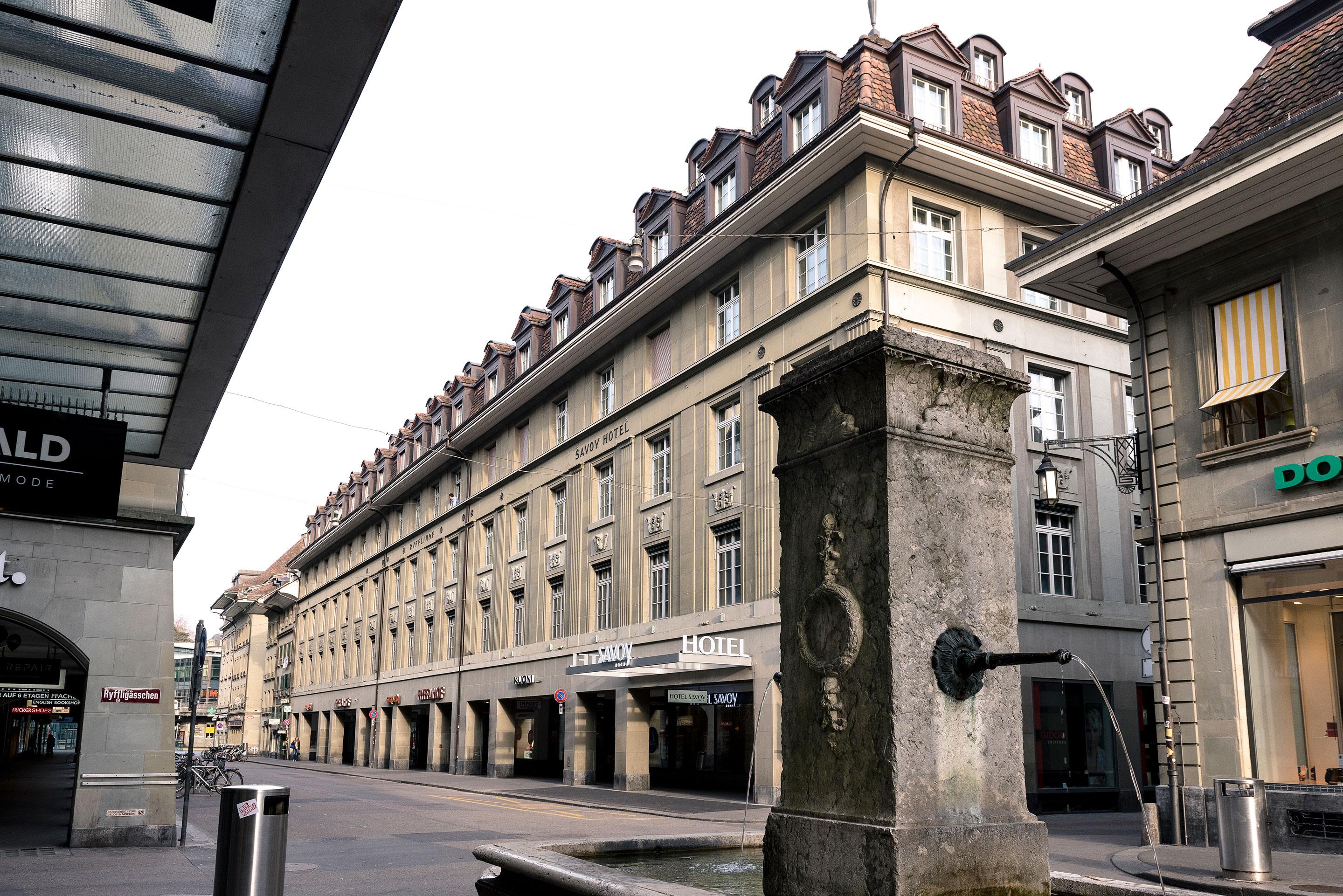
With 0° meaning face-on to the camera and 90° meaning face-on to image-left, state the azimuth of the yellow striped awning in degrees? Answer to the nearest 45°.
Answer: approximately 45°

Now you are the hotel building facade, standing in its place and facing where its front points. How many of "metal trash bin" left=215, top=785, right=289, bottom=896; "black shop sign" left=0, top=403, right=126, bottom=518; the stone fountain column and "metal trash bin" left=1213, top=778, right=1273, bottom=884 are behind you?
0

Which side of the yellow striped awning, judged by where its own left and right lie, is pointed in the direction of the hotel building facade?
right

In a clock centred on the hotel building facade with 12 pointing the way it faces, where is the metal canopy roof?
The metal canopy roof is roughly at 11 o'clock from the hotel building facade.

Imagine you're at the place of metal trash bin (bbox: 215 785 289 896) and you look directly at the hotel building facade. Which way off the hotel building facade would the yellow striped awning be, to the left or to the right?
right

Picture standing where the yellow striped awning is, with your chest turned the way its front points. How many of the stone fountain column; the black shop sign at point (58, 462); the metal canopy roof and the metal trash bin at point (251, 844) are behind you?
0

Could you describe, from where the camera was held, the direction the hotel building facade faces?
facing the viewer and to the left of the viewer

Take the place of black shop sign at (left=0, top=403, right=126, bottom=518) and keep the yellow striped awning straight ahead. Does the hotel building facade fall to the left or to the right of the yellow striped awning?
left

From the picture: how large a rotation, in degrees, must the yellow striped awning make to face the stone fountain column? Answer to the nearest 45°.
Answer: approximately 45° to its left

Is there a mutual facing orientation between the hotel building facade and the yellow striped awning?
no

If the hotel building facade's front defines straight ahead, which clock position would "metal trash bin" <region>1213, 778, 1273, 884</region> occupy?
The metal trash bin is roughly at 10 o'clock from the hotel building facade.

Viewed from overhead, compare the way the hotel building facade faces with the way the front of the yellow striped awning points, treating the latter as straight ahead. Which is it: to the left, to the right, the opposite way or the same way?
the same way

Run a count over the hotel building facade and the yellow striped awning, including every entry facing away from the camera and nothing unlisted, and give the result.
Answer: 0

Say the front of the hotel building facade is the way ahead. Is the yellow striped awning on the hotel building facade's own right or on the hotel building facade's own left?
on the hotel building facade's own left
